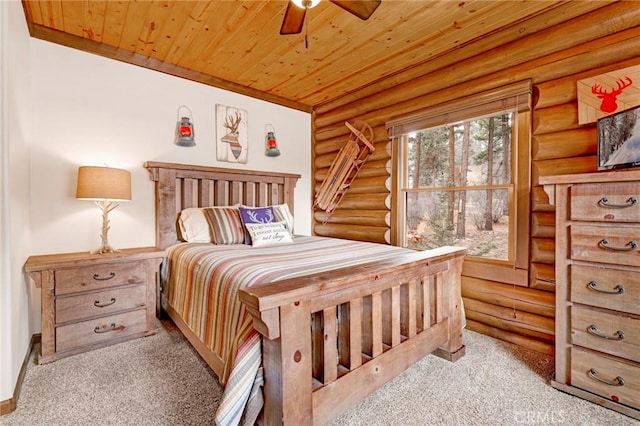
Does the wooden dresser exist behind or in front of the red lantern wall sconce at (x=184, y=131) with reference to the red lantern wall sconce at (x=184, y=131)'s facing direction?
in front

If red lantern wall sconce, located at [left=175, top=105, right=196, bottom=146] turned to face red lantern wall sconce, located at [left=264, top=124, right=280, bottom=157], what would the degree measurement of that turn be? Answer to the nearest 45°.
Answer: approximately 90° to its left

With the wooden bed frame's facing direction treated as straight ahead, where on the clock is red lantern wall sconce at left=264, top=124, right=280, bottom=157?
The red lantern wall sconce is roughly at 7 o'clock from the wooden bed frame.

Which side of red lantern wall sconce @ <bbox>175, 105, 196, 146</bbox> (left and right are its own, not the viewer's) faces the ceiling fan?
front

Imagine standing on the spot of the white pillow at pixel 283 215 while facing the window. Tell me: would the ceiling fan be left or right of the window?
right

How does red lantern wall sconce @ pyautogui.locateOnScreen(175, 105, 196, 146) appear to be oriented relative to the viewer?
toward the camera

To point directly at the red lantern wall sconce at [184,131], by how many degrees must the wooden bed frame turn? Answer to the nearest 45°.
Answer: approximately 180°

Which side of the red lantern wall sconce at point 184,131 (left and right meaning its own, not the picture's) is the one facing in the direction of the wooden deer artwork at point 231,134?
left

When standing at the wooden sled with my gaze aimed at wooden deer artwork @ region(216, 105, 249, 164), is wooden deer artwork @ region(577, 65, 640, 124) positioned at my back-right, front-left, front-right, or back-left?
back-left

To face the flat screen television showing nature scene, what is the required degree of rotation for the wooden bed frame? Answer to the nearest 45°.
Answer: approximately 45° to its left

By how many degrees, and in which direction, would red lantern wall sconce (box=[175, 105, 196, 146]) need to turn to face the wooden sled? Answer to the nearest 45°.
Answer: approximately 90° to its left

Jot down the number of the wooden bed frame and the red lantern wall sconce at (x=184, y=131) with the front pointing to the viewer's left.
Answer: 0

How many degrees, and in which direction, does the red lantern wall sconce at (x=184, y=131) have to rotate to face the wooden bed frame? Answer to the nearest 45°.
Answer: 0° — it already faces it
